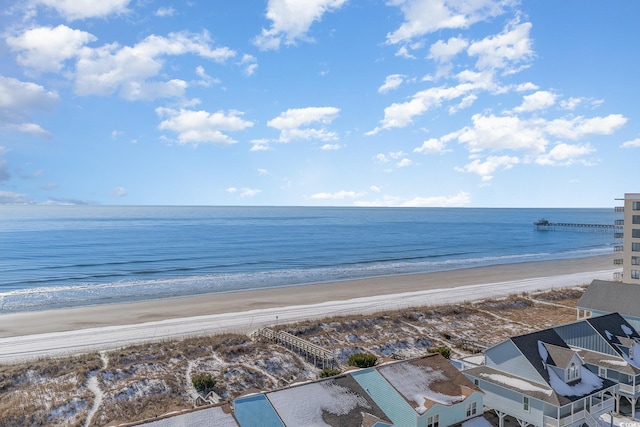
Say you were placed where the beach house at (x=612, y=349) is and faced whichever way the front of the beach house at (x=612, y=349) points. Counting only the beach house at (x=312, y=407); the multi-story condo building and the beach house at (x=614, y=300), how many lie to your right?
1

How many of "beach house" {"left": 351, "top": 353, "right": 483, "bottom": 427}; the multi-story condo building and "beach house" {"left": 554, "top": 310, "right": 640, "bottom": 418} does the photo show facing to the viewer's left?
1

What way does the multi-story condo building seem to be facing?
to the viewer's left

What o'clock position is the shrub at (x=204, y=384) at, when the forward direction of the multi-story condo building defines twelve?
The shrub is roughly at 10 o'clock from the multi-story condo building.

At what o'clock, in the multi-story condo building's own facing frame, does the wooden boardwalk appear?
The wooden boardwalk is roughly at 10 o'clock from the multi-story condo building.

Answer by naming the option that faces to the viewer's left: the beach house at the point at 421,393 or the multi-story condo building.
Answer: the multi-story condo building

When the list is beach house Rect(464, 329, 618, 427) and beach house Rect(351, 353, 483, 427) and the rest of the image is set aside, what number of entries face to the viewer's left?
0
